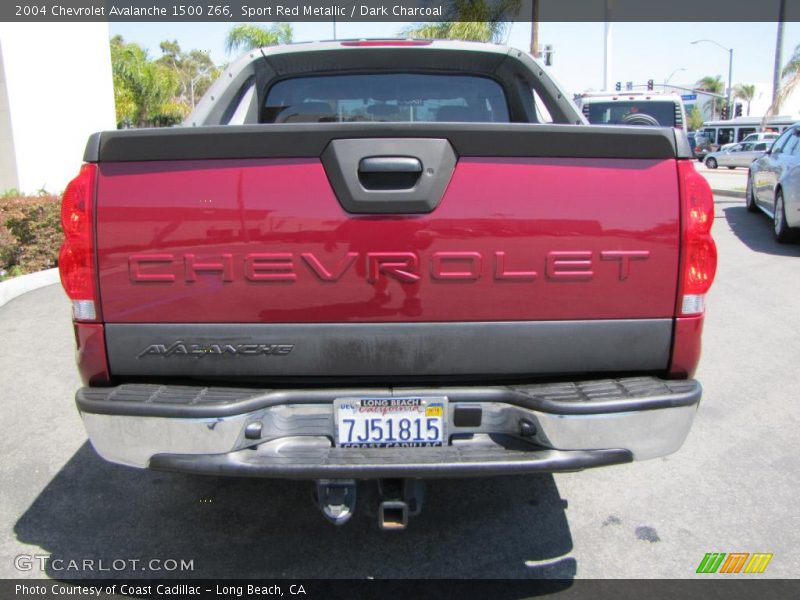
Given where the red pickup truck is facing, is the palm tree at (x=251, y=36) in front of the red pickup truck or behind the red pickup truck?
in front

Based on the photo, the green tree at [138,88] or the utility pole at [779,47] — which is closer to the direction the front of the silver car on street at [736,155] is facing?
the green tree

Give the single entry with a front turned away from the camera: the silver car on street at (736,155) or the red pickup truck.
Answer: the red pickup truck

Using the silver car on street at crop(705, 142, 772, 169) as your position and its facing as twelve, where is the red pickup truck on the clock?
The red pickup truck is roughly at 9 o'clock from the silver car on street.

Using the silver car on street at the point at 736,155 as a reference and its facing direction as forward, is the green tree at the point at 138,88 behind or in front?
in front

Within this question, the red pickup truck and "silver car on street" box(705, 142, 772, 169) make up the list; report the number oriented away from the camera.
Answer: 1

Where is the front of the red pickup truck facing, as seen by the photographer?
facing away from the viewer

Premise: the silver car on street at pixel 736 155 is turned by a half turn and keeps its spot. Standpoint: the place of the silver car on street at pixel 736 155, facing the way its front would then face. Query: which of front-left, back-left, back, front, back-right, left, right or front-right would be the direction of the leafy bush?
right

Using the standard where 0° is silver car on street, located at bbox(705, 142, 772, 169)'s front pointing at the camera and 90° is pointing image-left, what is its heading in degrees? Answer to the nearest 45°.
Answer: approximately 90°
